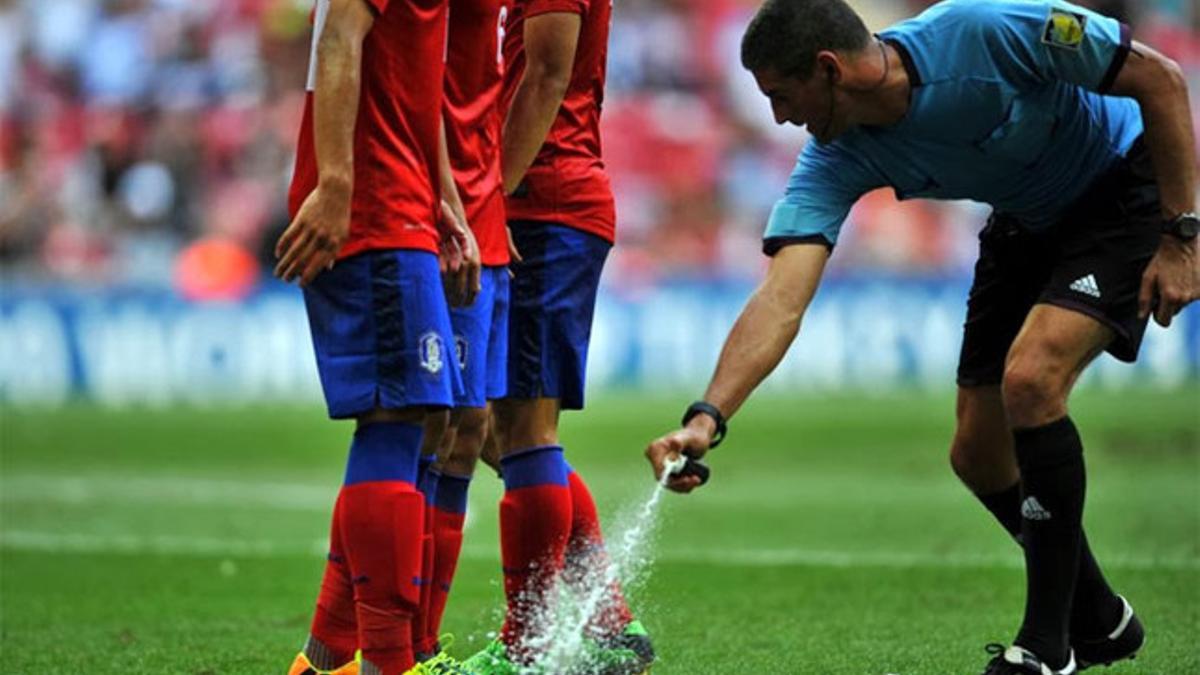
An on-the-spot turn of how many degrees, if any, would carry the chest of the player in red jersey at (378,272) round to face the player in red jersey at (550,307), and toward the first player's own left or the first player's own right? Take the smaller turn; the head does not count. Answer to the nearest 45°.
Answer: approximately 45° to the first player's own left

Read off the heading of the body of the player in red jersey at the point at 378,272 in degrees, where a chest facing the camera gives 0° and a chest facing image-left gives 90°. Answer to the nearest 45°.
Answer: approximately 270°

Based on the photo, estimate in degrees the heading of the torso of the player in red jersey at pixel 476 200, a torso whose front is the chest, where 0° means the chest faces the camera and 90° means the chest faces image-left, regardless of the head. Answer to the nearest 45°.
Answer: approximately 315°

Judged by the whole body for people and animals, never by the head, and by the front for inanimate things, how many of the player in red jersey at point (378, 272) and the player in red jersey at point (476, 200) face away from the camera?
0
